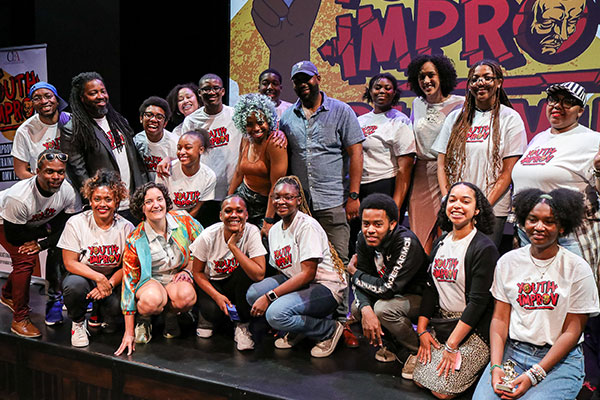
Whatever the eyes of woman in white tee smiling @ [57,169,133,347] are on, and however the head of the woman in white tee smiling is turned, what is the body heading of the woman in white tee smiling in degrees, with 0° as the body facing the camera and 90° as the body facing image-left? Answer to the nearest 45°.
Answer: approximately 0°

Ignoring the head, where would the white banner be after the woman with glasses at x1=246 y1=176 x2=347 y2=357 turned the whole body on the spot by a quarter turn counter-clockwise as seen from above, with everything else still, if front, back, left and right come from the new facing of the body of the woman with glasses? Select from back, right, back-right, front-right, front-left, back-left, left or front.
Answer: back

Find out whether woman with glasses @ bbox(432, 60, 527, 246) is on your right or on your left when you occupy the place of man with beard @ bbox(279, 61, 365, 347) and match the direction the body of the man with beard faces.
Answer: on your left

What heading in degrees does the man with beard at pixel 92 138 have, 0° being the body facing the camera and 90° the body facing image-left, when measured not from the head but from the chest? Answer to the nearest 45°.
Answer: approximately 315°

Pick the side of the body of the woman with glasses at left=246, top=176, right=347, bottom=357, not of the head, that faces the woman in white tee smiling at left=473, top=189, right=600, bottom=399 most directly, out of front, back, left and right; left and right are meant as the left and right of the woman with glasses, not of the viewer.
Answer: left

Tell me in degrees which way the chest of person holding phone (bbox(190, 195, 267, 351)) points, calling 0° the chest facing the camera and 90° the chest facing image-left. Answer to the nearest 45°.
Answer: approximately 0°

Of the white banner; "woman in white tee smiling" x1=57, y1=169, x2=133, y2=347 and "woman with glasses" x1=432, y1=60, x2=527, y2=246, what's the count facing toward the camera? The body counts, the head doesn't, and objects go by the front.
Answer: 3

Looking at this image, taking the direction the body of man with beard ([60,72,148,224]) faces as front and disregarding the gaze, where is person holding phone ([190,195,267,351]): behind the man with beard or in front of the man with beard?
in front
